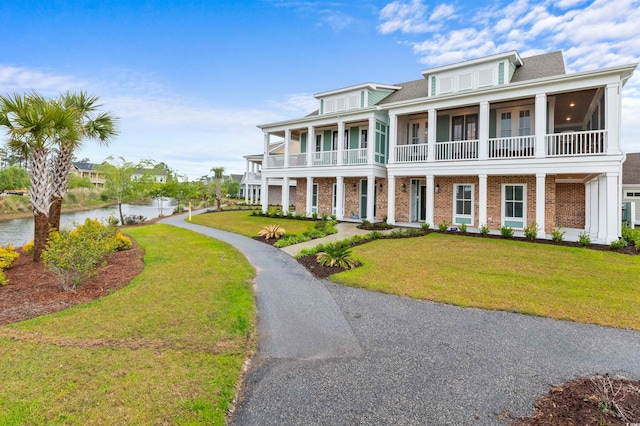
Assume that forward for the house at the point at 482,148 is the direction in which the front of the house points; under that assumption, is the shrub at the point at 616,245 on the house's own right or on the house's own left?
on the house's own left

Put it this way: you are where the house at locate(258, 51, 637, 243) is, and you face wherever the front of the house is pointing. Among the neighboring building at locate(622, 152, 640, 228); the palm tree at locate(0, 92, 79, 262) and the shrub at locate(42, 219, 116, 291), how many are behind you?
1

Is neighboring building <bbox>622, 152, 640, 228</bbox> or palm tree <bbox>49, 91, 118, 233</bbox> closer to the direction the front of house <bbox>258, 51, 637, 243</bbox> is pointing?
the palm tree

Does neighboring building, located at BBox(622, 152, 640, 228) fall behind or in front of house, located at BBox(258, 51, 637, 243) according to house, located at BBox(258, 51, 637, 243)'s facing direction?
behind

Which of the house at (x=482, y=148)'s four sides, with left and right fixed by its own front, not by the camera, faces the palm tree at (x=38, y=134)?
front

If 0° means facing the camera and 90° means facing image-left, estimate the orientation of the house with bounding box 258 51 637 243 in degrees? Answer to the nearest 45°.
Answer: approximately 45°

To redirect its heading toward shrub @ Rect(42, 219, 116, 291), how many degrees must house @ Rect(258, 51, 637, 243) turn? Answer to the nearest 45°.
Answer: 0° — it already faces it

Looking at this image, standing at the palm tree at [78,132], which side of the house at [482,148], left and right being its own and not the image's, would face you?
front
